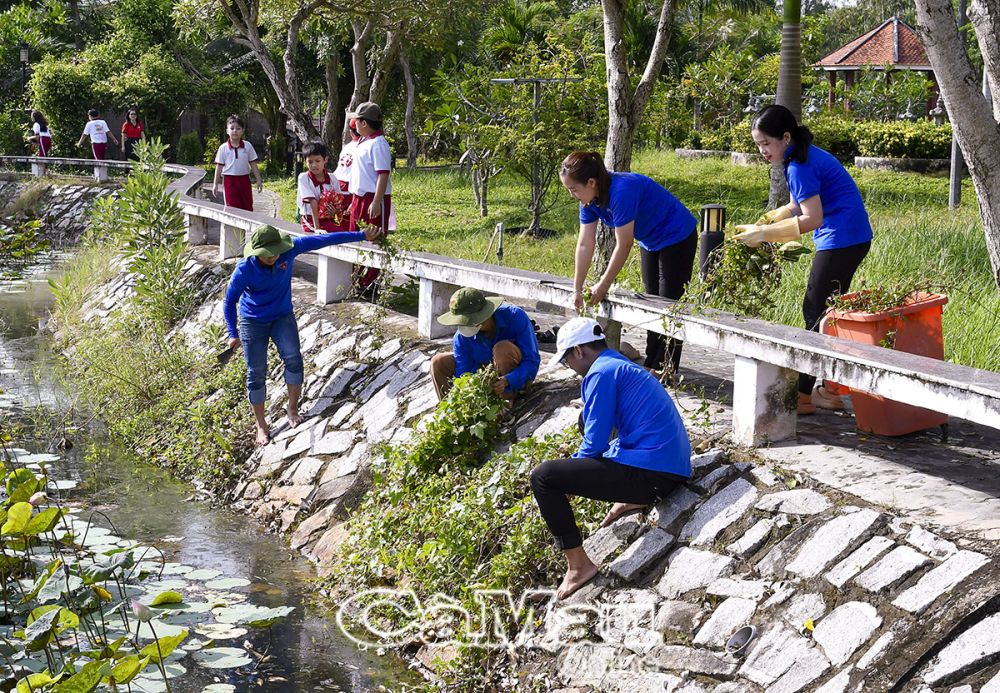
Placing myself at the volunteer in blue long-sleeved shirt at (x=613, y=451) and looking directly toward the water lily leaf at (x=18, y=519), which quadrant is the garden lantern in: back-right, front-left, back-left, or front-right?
back-right

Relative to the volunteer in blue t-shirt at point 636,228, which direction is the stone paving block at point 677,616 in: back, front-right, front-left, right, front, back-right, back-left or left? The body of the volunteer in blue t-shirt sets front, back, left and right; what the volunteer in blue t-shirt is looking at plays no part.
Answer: front-left

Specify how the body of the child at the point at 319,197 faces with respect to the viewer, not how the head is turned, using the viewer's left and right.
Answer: facing the viewer

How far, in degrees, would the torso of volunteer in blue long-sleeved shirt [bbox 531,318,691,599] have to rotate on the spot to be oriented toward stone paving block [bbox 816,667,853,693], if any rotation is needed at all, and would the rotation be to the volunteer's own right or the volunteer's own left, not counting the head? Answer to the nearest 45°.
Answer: approximately 135° to the volunteer's own left

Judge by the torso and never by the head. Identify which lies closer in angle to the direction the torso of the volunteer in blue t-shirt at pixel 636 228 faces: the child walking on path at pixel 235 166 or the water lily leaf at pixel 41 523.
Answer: the water lily leaf

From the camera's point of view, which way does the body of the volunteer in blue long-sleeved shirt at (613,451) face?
to the viewer's left

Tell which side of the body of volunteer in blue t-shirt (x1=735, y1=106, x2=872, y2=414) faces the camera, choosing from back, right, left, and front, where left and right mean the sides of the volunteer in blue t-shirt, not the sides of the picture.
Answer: left

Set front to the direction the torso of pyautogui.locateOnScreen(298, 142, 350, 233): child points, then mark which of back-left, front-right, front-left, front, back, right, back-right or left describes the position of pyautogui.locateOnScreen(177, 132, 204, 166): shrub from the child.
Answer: back

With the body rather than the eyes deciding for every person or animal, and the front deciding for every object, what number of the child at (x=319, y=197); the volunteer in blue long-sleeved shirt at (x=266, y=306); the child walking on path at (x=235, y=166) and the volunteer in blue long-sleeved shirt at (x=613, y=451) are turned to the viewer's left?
1

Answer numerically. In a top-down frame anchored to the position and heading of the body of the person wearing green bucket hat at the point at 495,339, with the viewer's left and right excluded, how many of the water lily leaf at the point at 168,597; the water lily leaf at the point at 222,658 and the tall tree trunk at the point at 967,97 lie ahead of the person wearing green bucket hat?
2

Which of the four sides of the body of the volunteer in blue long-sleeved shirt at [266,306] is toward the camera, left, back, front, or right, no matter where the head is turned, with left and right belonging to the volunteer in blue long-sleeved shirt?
front

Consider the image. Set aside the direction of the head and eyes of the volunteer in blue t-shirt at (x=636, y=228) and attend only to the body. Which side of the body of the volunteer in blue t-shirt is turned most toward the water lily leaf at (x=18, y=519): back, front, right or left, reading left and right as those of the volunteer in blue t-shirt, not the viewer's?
front

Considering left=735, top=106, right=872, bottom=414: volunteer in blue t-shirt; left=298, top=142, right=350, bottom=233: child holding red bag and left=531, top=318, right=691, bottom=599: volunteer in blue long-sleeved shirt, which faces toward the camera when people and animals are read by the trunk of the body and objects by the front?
the child holding red bag

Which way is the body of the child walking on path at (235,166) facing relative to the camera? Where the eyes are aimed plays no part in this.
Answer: toward the camera

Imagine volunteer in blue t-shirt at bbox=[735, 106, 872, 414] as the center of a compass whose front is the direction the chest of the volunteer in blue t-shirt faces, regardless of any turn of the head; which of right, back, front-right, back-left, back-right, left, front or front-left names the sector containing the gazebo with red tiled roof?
right
